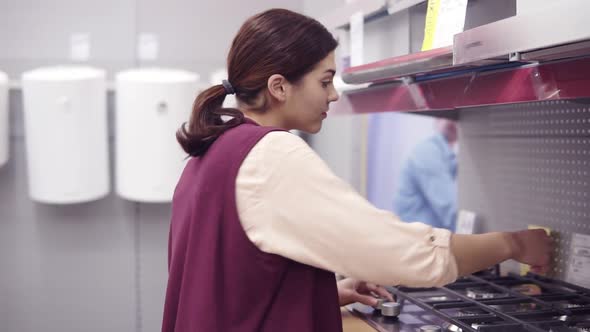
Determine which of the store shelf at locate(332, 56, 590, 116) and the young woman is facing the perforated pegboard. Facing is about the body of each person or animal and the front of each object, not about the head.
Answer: the young woman

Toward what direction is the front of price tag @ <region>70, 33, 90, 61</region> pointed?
toward the camera

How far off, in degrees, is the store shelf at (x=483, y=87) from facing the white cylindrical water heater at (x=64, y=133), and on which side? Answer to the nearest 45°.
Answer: approximately 90° to its right

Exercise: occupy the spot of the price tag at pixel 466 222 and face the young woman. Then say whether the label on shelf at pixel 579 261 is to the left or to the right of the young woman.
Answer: left

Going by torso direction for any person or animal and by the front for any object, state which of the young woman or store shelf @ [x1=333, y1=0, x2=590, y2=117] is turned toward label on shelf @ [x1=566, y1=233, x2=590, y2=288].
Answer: the young woman

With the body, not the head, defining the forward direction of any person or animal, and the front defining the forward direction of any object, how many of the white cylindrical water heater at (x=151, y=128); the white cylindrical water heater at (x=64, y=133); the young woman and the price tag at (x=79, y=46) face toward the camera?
3

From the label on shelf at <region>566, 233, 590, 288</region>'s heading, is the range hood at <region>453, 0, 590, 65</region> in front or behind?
in front

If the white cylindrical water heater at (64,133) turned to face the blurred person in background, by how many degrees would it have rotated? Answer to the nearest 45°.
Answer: approximately 90° to its left

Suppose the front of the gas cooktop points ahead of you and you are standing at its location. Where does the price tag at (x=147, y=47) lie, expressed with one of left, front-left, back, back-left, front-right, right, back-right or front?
right

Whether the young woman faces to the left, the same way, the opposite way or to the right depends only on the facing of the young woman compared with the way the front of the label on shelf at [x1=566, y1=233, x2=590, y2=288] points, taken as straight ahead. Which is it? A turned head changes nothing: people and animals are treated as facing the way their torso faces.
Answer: the opposite way

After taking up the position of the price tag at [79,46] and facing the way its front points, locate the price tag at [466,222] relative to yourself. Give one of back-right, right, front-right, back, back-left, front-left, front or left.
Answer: front-left

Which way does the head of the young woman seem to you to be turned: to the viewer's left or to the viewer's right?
to the viewer's right

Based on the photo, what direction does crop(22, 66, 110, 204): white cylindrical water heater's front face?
toward the camera
